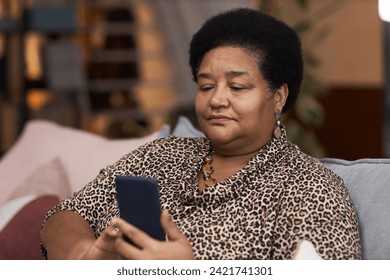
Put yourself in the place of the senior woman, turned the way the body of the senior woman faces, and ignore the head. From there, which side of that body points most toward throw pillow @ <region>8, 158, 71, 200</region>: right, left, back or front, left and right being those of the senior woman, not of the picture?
right

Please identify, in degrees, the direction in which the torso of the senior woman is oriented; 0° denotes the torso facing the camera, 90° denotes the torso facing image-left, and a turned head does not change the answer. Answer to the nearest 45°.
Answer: approximately 45°

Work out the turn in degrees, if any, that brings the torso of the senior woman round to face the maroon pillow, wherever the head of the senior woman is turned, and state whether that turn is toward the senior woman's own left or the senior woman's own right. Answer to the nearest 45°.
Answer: approximately 90° to the senior woman's own right

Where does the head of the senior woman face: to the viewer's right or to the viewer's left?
to the viewer's left
